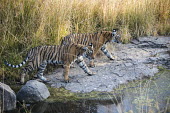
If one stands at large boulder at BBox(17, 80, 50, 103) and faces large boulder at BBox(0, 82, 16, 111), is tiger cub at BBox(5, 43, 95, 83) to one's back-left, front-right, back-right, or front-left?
back-right

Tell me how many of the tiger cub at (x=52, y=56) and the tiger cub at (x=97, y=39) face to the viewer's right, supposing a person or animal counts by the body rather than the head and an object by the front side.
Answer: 2

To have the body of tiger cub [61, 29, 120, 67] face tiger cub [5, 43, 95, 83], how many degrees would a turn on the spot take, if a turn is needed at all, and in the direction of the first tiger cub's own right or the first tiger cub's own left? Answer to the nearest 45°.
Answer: approximately 135° to the first tiger cub's own right

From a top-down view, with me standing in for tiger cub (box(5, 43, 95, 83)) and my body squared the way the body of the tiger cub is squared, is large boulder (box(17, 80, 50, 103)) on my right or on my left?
on my right

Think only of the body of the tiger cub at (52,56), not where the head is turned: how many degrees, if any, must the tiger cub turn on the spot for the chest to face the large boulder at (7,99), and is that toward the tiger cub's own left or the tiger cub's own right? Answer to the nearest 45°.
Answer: approximately 135° to the tiger cub's own right

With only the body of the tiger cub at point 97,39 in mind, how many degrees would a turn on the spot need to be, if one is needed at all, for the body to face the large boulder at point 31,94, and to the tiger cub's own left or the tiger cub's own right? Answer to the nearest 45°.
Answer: approximately 135° to the tiger cub's own right

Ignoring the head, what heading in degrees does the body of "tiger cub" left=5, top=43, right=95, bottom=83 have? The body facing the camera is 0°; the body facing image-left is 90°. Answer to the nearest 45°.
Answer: approximately 270°

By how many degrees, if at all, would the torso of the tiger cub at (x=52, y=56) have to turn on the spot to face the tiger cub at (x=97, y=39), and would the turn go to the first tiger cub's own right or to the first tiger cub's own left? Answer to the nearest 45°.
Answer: approximately 45° to the first tiger cub's own left

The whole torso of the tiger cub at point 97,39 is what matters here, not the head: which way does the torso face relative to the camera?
to the viewer's right
